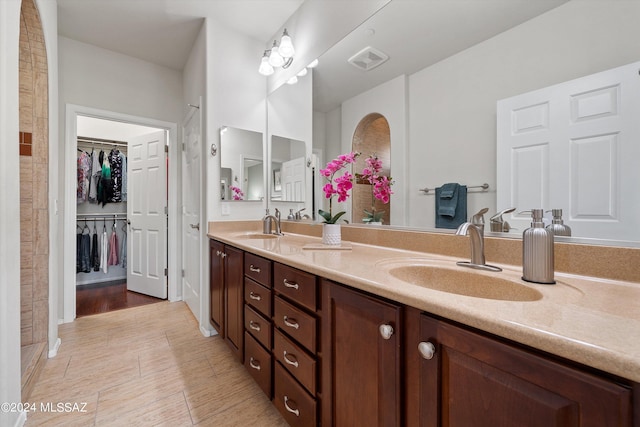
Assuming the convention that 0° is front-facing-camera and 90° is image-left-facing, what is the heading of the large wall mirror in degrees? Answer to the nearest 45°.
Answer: approximately 45°

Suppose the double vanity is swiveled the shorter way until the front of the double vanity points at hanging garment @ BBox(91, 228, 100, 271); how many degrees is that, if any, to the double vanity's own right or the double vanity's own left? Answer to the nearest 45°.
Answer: approximately 45° to the double vanity's own right

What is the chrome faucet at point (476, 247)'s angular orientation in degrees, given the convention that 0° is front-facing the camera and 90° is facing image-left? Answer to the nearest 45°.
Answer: approximately 45°

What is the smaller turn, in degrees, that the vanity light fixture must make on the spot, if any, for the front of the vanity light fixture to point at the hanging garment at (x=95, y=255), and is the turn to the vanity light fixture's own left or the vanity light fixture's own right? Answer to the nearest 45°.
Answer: approximately 90° to the vanity light fixture's own right

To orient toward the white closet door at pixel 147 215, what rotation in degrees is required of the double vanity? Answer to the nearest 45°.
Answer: approximately 90° to its right

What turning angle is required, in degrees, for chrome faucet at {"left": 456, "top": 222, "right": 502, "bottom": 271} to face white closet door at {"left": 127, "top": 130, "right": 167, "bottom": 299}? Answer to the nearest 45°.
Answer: approximately 45° to its right
